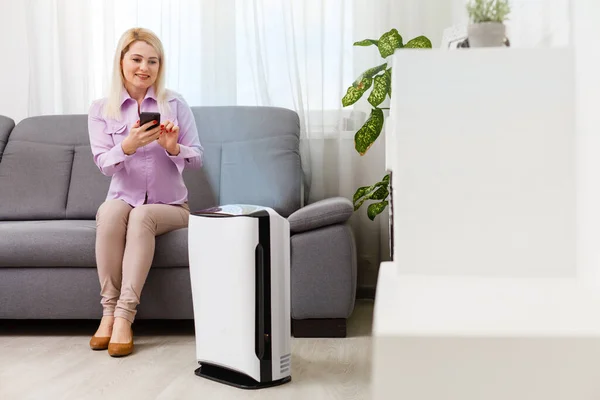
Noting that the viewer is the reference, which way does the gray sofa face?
facing the viewer

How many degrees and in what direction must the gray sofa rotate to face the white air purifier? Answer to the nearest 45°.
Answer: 0° — it already faces it

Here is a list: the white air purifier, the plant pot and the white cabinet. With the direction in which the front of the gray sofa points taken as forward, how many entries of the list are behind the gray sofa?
0

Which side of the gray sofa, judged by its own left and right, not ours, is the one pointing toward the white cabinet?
front

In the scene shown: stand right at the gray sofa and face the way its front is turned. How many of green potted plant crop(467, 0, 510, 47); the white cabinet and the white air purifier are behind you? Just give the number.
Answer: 0
